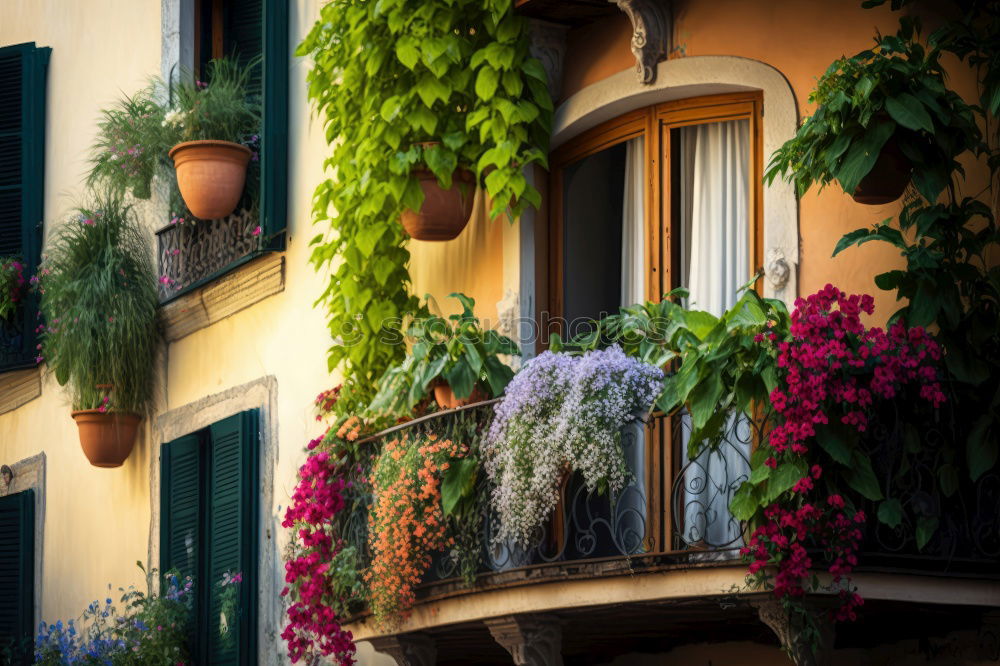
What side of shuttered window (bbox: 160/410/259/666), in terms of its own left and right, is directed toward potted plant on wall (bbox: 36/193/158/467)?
right

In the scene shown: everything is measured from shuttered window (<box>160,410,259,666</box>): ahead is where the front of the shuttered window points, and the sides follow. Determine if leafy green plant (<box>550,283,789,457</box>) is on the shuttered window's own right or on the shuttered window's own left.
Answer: on the shuttered window's own left

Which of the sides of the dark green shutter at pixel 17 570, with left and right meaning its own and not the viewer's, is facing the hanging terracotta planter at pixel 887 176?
left

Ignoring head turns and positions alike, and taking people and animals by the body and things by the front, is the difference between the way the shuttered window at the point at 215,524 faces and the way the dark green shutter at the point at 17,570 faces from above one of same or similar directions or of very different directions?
same or similar directions

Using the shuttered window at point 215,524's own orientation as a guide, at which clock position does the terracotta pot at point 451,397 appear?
The terracotta pot is roughly at 10 o'clock from the shuttered window.

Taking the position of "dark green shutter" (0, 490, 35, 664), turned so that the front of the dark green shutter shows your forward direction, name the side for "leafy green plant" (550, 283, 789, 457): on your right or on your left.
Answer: on your left

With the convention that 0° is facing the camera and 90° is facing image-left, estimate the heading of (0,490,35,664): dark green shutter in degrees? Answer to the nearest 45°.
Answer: approximately 45°

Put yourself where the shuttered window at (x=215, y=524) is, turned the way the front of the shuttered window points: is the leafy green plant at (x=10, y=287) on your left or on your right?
on your right

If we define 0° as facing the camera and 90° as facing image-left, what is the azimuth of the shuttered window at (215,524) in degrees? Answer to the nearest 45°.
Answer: approximately 45°

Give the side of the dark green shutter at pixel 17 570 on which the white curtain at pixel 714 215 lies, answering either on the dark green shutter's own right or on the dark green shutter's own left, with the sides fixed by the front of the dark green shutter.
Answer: on the dark green shutter's own left
